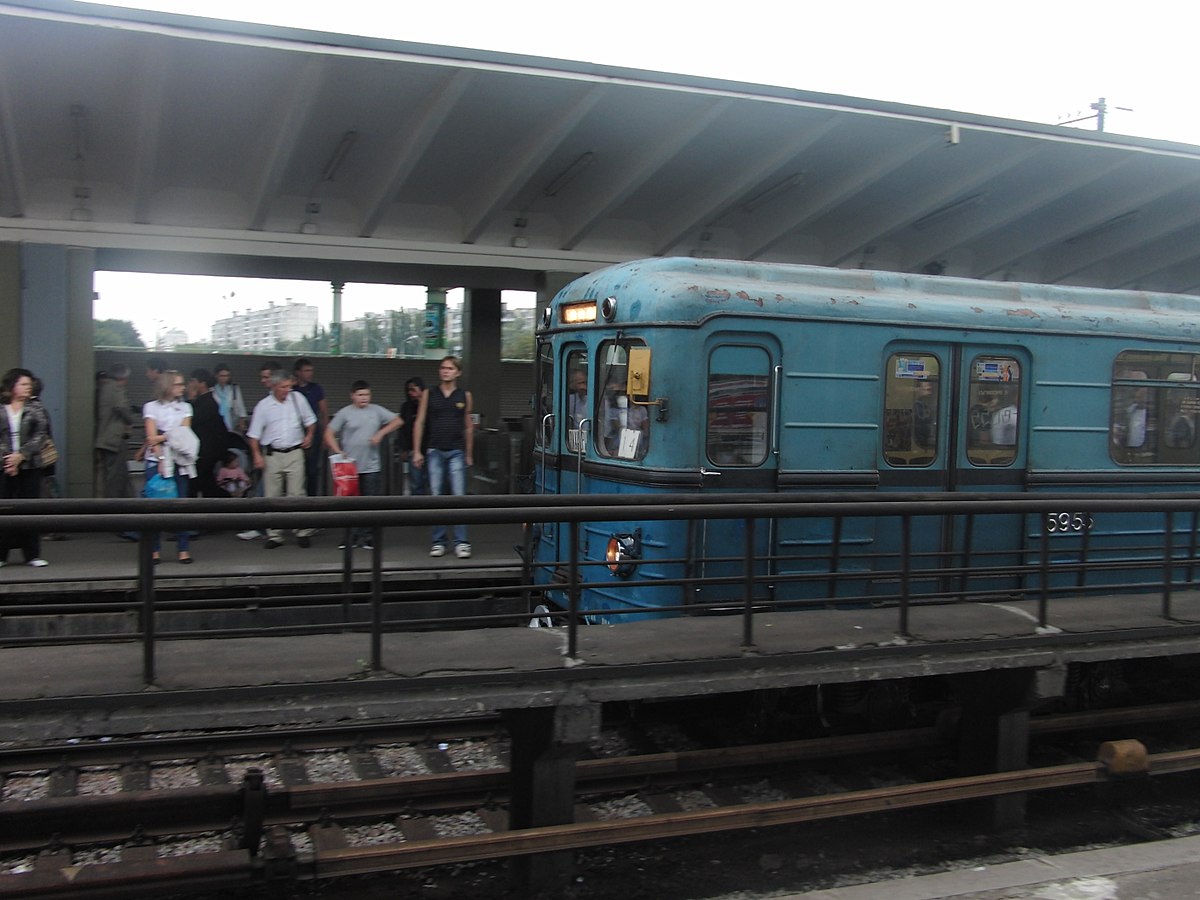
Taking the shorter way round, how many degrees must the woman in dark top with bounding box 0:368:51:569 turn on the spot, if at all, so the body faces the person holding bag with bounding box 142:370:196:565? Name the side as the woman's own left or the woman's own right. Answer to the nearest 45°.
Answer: approximately 45° to the woman's own left

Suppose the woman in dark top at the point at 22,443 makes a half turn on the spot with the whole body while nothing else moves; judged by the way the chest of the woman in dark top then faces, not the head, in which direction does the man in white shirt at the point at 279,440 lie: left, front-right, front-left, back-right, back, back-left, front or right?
back-right

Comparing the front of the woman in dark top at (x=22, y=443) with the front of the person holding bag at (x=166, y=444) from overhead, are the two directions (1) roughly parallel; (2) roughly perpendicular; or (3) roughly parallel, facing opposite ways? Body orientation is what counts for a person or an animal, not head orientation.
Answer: roughly parallel

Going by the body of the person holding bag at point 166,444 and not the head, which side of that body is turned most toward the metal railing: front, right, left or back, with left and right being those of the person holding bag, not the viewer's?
front

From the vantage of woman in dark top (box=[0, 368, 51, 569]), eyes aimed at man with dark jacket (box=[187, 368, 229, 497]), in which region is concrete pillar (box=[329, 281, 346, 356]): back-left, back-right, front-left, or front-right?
front-left

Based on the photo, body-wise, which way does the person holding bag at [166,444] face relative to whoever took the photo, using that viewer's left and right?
facing the viewer and to the right of the viewer

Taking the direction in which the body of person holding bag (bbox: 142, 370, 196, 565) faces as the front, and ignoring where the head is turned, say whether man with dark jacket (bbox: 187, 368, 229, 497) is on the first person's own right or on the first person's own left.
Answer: on the first person's own left
